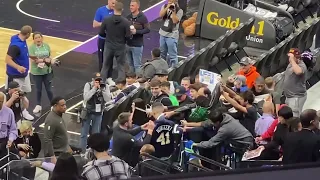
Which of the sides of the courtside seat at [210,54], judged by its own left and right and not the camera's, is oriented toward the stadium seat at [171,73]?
left

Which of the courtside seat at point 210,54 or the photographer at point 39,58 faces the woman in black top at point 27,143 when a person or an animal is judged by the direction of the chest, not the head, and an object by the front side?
the photographer

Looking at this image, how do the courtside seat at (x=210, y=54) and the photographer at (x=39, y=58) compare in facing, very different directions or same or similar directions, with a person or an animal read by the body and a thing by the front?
very different directions

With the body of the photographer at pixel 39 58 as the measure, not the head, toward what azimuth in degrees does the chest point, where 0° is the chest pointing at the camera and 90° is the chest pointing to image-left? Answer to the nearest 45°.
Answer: approximately 0°

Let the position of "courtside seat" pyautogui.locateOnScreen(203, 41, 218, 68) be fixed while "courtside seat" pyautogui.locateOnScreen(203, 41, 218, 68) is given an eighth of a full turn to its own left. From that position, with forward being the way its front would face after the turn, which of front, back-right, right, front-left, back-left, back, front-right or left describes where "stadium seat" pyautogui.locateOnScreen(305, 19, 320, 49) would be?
back-right

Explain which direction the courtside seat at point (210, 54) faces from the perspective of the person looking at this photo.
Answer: facing away from the viewer and to the left of the viewer

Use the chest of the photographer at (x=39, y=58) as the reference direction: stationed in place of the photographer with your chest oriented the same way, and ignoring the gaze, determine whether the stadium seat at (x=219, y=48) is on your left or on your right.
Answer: on your left
